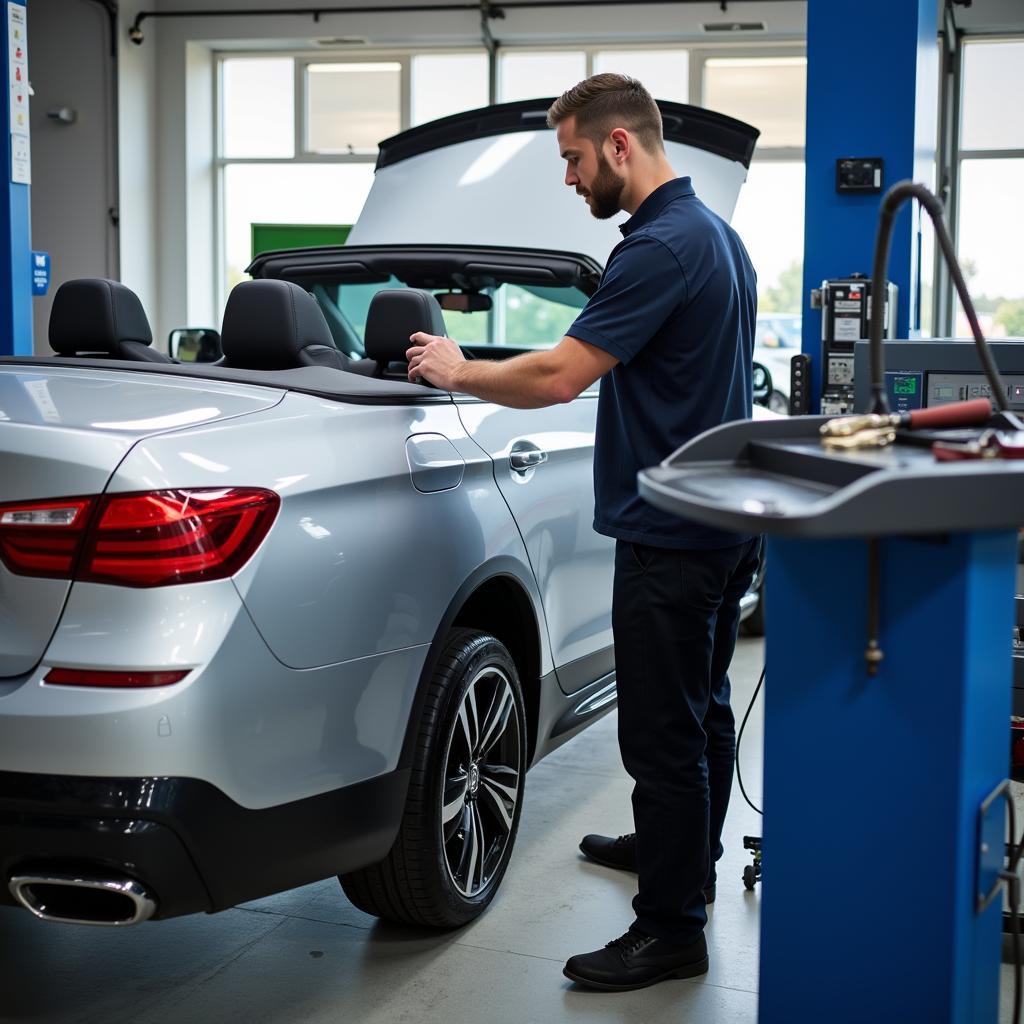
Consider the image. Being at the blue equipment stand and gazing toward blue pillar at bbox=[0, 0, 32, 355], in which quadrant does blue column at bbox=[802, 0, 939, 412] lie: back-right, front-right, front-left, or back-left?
front-right

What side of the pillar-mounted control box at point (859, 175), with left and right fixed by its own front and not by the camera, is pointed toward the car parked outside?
back

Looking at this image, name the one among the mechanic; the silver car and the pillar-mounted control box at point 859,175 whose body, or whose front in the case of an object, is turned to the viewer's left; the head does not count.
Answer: the mechanic

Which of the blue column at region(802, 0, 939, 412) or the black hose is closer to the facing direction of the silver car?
the blue column

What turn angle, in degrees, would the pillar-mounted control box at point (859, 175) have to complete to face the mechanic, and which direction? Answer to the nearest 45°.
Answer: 0° — it already faces them

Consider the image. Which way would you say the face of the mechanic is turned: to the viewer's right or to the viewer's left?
to the viewer's left

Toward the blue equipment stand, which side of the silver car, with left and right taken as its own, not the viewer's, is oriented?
right

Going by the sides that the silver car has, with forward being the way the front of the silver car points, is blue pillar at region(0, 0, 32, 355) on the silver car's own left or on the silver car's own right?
on the silver car's own left

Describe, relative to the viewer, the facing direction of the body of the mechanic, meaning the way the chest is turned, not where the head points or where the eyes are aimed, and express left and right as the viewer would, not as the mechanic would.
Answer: facing to the left of the viewer

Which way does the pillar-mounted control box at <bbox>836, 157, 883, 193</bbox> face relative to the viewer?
toward the camera

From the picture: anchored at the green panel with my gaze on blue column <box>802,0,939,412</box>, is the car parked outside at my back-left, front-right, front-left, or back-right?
front-left

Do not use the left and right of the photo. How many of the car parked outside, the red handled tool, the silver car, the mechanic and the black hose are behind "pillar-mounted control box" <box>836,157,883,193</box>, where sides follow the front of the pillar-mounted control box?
1

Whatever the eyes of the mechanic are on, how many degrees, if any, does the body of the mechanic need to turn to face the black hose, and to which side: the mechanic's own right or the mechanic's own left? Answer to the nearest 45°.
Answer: approximately 180°

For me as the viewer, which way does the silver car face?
facing away from the viewer and to the right of the viewer

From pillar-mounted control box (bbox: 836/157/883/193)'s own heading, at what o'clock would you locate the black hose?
The black hose is roughly at 12 o'clock from the pillar-mounted control box.

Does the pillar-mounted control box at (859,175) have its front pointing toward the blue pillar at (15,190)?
no

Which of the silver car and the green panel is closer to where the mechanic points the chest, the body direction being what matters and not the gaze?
the silver car

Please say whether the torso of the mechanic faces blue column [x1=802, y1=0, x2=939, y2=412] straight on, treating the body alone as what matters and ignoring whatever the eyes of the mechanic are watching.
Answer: no

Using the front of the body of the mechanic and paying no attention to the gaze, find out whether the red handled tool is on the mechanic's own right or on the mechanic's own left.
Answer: on the mechanic's own left

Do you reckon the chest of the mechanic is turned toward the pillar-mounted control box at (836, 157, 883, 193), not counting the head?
no

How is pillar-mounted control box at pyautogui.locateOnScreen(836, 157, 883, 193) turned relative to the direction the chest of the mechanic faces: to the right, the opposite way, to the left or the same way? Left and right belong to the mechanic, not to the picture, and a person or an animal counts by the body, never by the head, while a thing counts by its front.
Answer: to the left
